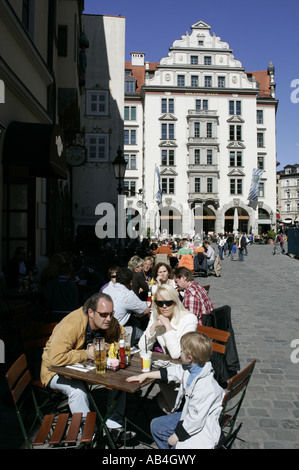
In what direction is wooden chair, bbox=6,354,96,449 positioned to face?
to the viewer's right

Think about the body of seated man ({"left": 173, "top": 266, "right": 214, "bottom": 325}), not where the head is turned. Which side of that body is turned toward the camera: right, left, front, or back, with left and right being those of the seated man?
left

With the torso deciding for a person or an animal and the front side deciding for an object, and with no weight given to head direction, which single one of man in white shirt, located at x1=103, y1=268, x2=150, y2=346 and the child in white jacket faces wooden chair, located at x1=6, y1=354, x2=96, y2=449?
the child in white jacket

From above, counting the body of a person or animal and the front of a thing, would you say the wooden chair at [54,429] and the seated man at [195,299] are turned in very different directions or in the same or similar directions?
very different directions

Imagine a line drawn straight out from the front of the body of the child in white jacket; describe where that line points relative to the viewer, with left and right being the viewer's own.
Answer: facing to the left of the viewer

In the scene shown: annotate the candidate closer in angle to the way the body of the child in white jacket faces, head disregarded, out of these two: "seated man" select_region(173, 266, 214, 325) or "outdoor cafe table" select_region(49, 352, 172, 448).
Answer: the outdoor cafe table
